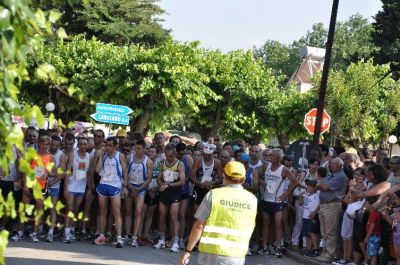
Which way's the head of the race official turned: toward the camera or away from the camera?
away from the camera

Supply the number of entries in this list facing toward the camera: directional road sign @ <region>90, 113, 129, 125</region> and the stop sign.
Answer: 2

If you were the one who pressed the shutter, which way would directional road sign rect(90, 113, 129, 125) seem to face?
facing the viewer

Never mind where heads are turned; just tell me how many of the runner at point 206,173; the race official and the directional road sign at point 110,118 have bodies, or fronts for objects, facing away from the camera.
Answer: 1

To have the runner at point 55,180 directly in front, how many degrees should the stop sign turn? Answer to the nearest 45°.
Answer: approximately 45° to its right

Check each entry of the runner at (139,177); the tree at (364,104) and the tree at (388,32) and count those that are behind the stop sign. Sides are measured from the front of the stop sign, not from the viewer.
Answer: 2

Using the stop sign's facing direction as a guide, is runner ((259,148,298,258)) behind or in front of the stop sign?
in front

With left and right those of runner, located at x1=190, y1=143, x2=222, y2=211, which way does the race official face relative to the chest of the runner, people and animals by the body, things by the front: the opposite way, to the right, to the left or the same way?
the opposite way

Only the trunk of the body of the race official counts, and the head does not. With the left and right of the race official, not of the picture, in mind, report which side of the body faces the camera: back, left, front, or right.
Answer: back

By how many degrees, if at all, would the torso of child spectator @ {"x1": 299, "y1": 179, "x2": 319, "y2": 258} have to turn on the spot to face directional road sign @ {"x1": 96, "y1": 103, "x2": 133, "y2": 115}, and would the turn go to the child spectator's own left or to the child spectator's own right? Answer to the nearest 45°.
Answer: approximately 90° to the child spectator's own right

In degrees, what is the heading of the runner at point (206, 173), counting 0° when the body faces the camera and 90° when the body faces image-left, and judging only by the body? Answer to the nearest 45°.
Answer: approximately 0°

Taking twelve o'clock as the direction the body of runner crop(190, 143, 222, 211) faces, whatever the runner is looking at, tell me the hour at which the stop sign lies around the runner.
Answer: The stop sign is roughly at 7 o'clock from the runner.

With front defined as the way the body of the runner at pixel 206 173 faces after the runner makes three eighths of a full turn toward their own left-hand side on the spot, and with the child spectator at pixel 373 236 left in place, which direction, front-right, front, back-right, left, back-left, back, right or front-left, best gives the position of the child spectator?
right

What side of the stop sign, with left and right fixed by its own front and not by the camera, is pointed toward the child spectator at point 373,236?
front
